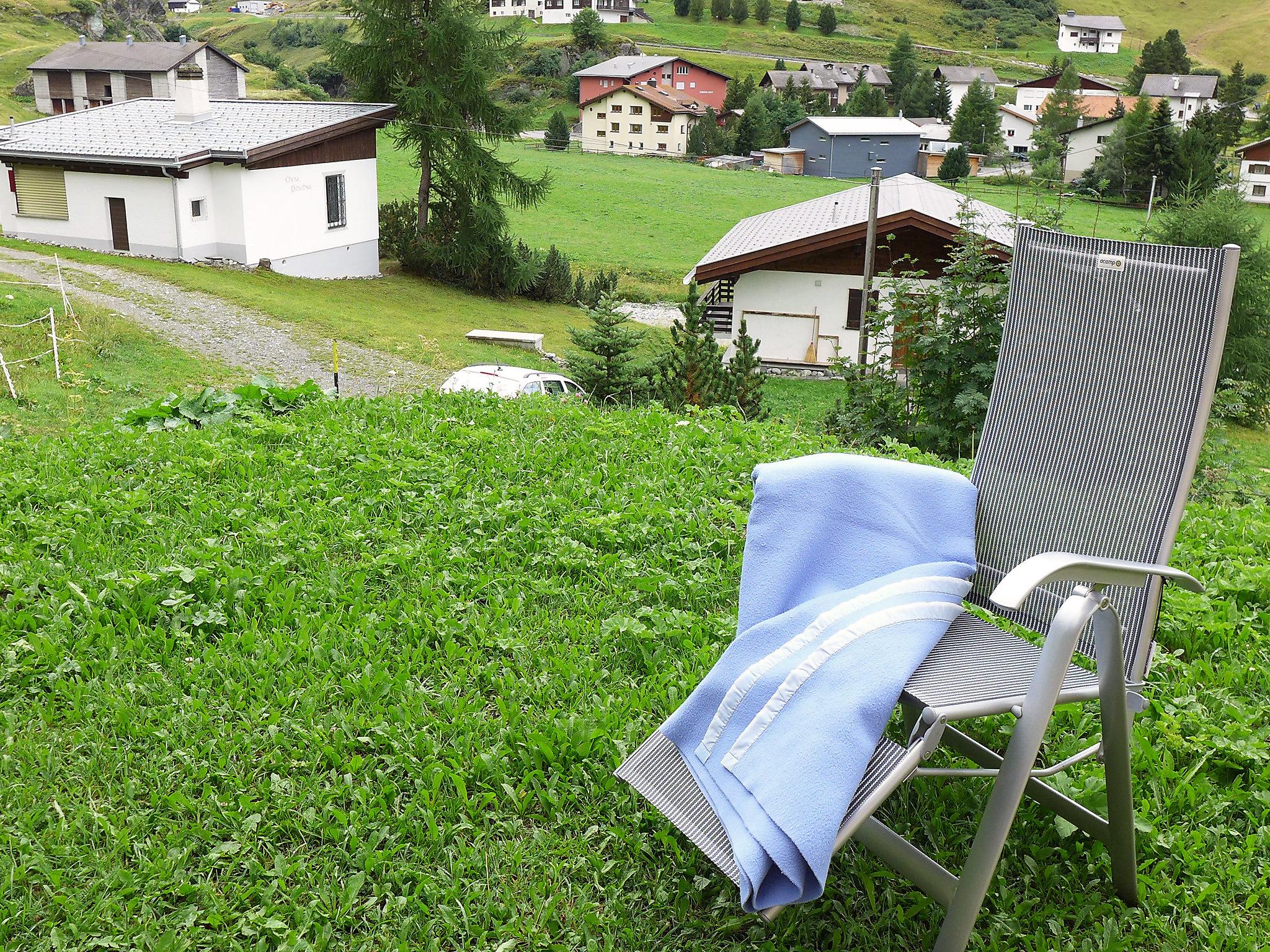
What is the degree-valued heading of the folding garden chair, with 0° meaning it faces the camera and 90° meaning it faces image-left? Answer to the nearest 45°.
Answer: approximately 45°

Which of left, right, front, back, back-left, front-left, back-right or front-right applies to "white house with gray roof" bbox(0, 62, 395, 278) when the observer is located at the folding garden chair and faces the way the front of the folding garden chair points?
right

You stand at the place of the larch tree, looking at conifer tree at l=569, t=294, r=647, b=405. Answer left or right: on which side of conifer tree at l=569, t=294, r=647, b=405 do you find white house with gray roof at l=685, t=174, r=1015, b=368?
left

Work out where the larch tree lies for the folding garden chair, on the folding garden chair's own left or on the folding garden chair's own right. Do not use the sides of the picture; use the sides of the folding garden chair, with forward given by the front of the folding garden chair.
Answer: on the folding garden chair's own right

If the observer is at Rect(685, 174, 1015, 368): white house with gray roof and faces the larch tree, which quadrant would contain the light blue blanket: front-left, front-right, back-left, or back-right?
back-left

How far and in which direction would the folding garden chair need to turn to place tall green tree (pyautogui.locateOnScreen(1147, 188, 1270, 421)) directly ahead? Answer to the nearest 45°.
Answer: approximately 135° to its right

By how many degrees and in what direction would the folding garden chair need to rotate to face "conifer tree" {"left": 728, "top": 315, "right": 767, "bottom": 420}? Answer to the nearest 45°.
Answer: approximately 135° to its right

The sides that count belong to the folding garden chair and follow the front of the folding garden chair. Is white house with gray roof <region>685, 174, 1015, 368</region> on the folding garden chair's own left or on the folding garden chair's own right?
on the folding garden chair's own right
